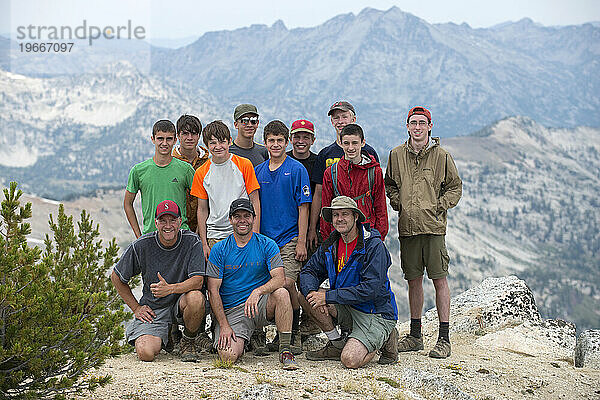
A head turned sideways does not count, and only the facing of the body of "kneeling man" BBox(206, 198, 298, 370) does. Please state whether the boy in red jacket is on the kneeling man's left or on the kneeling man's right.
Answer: on the kneeling man's left

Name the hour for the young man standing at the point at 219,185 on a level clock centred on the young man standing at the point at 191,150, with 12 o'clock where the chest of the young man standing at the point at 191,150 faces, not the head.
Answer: the young man standing at the point at 219,185 is roughly at 11 o'clock from the young man standing at the point at 191,150.

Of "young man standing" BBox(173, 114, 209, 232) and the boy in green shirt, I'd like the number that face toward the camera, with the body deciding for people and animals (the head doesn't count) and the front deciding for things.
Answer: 2

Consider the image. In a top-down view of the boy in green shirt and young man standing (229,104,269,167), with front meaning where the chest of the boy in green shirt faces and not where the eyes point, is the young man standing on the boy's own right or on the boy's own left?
on the boy's own left

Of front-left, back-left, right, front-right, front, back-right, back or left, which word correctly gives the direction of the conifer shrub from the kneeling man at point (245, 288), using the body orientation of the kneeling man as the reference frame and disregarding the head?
front-right

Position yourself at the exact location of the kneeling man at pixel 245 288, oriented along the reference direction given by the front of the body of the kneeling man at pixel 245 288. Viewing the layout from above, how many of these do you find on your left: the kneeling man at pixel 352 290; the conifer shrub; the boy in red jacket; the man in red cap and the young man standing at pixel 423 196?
3

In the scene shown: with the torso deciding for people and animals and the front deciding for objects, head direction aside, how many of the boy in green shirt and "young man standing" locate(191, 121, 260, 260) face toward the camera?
2
